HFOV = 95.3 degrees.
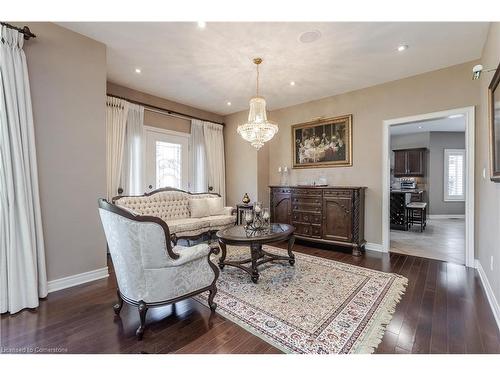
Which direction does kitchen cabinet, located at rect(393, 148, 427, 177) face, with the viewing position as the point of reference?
facing the viewer

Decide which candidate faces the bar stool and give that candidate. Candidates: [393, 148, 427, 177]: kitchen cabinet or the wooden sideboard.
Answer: the kitchen cabinet

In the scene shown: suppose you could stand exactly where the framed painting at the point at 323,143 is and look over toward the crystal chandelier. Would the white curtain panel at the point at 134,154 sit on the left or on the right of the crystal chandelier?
right

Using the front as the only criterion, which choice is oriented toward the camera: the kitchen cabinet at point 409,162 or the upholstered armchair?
the kitchen cabinet

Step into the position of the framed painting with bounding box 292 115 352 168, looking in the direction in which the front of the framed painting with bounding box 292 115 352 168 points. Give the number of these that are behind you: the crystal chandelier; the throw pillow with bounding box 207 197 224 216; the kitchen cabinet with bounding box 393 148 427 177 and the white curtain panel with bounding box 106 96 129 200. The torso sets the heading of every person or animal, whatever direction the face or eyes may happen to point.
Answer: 1

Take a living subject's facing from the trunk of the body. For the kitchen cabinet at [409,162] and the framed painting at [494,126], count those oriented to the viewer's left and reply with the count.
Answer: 1

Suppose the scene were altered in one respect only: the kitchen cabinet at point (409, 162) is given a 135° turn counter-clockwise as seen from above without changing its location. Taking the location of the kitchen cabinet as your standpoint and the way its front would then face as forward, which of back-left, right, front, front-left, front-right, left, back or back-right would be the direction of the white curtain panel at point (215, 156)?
back

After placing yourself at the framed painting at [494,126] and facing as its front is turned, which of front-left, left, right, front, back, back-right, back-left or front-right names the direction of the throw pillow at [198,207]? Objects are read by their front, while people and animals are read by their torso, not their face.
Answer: front

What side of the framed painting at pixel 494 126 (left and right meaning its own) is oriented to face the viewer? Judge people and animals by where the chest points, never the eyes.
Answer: left

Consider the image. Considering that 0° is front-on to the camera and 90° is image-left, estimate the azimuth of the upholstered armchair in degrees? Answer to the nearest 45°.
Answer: approximately 225°

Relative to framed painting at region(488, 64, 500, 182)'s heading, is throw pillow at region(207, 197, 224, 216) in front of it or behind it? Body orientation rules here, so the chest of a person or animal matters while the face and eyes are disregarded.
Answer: in front

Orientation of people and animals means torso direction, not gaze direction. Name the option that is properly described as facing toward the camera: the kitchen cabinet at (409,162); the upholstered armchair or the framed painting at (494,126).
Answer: the kitchen cabinet

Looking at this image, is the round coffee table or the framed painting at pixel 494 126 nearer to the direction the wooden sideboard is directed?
the round coffee table

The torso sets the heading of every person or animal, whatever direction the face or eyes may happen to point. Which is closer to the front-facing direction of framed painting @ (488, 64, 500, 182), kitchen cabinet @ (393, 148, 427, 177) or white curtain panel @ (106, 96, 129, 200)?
the white curtain panel

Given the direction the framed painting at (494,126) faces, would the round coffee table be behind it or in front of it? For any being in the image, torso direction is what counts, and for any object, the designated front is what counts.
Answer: in front

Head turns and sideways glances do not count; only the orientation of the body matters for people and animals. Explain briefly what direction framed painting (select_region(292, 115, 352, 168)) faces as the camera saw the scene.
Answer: facing the viewer and to the left of the viewer

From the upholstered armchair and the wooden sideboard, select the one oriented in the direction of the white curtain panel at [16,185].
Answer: the wooden sideboard
